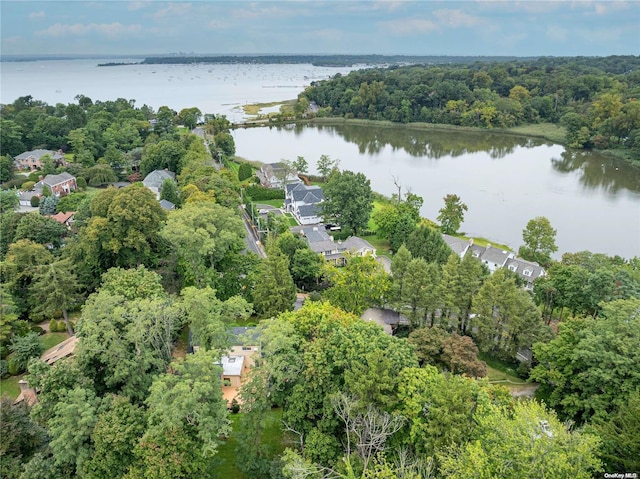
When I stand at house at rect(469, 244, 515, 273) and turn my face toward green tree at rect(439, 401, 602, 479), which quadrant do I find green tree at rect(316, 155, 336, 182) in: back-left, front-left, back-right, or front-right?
back-right

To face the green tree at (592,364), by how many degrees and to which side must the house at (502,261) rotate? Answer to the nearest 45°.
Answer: approximately 45° to its left

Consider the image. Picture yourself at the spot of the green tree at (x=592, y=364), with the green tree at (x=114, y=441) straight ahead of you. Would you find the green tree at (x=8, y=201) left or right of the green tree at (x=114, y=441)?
right

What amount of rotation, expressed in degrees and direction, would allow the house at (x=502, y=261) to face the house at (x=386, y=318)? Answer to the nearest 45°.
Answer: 0° — it already faces it

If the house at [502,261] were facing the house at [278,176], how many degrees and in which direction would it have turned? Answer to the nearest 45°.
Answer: approximately 90° to its right

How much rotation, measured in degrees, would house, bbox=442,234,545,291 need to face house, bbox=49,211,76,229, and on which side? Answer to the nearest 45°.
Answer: approximately 45° to its right

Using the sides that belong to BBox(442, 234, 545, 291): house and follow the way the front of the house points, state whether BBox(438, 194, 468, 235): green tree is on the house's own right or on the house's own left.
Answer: on the house's own right

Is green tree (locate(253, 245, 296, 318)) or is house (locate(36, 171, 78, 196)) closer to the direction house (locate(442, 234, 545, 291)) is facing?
the green tree

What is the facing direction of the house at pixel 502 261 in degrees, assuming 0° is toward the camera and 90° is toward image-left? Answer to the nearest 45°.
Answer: approximately 45°

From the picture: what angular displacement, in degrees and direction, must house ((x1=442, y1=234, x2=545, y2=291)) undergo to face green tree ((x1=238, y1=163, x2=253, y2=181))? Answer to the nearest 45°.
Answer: approximately 90° to its right

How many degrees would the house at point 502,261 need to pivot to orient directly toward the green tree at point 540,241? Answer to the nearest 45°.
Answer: approximately 180°

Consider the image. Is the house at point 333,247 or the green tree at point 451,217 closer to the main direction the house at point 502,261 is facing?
the house
